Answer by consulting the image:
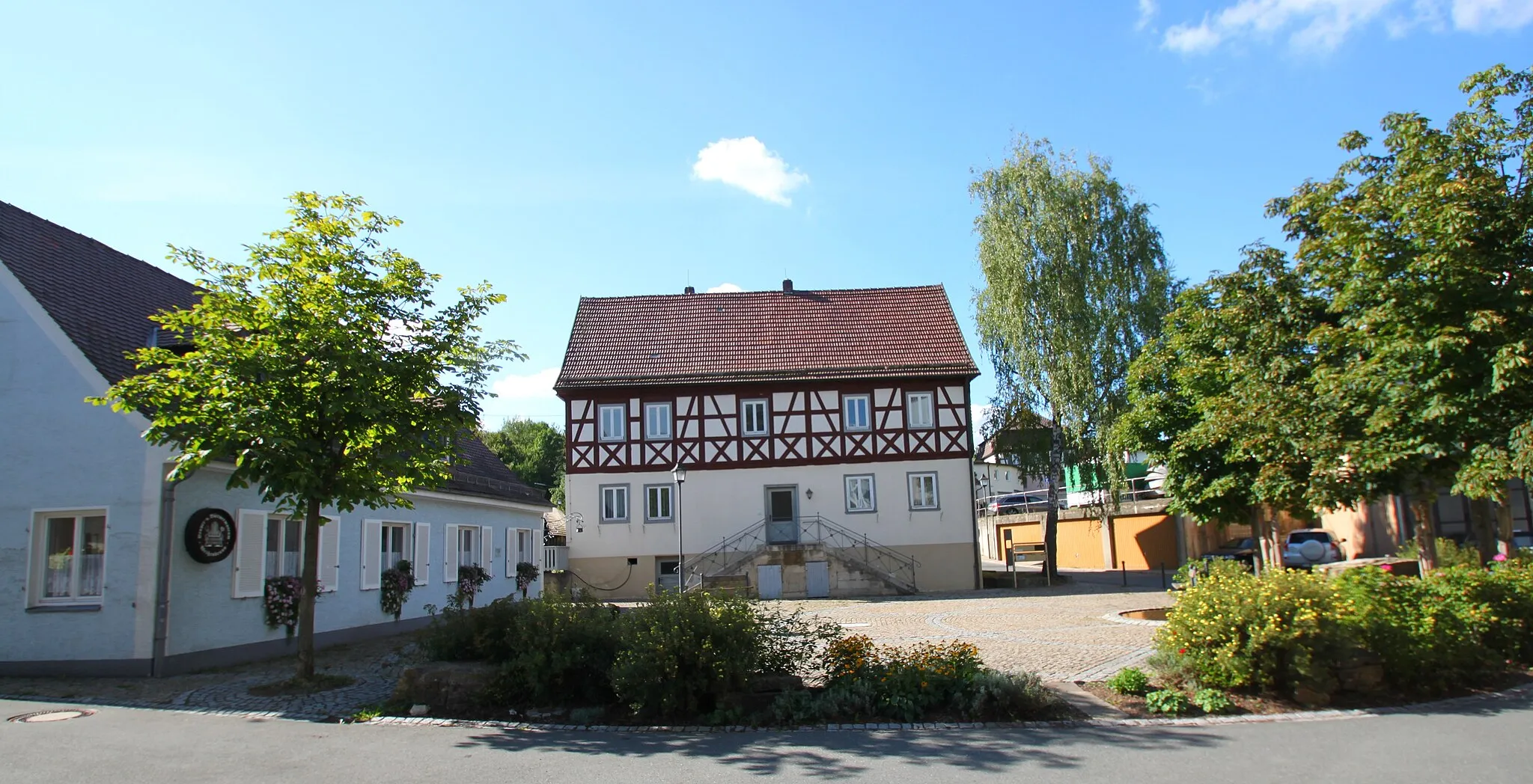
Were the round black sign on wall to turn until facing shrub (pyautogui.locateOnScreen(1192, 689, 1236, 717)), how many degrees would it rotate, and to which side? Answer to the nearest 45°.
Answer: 0° — it already faces it

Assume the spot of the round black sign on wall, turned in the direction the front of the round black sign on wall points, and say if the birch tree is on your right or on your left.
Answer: on your left

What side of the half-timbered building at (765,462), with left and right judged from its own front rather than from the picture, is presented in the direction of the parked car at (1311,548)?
left

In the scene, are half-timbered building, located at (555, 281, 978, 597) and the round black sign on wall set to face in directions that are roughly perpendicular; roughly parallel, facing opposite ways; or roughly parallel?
roughly perpendicular

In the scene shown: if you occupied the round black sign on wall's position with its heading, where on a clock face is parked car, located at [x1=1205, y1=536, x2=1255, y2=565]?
The parked car is roughly at 10 o'clock from the round black sign on wall.

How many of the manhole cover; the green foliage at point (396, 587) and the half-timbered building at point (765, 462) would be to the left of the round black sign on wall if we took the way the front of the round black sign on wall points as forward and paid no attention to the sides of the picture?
2

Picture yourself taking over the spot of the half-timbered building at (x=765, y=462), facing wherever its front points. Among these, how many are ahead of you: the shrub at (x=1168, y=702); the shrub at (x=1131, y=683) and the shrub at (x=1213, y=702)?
3

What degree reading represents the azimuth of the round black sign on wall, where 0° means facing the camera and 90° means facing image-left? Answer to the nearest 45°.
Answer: approximately 315°

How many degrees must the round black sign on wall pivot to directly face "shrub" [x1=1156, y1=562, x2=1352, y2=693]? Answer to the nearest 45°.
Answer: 0° — it already faces it
